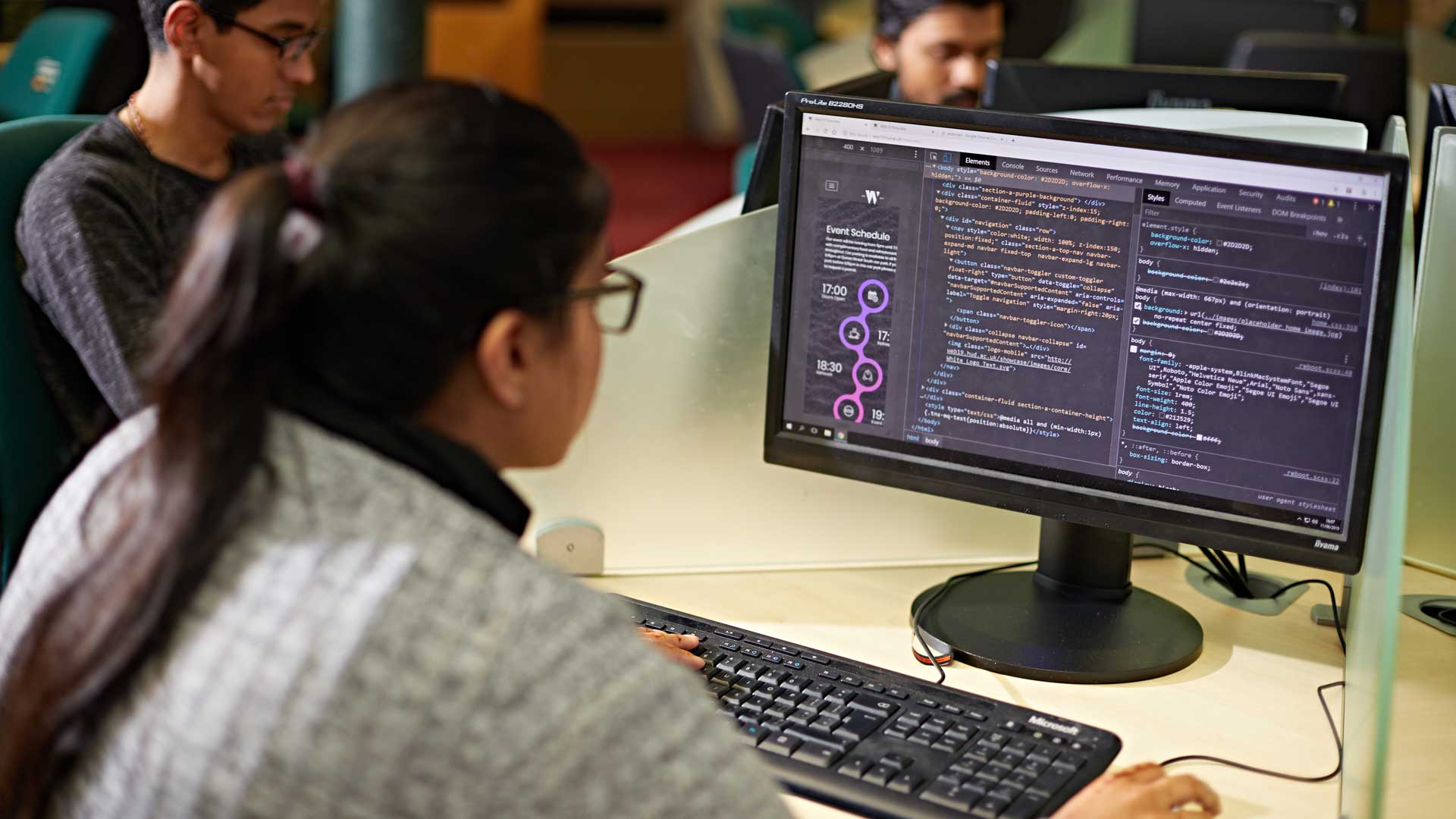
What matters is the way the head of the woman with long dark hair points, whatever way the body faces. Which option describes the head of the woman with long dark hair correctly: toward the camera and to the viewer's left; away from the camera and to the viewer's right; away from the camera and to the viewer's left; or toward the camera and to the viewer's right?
away from the camera and to the viewer's right

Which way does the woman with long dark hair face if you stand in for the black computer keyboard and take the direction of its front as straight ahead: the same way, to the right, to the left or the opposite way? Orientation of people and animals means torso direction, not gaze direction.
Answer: the opposite way

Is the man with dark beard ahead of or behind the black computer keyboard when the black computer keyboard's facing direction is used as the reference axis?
behind

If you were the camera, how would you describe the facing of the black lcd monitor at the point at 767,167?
facing away from the viewer and to the left of the viewer

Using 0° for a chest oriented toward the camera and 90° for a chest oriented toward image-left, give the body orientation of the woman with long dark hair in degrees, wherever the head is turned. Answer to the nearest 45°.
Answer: approximately 225°

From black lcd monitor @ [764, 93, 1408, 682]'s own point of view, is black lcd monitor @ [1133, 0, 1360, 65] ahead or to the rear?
to the rear

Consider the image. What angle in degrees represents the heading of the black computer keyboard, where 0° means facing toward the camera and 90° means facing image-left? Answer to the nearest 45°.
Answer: approximately 45°
